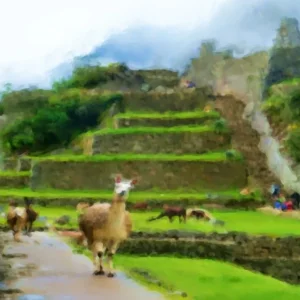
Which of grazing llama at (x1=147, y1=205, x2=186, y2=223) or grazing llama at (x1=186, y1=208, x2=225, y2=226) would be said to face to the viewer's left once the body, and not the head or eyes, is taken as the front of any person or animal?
grazing llama at (x1=147, y1=205, x2=186, y2=223)

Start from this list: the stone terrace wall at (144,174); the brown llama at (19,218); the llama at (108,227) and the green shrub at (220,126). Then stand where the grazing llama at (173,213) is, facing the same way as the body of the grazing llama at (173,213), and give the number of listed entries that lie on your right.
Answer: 2

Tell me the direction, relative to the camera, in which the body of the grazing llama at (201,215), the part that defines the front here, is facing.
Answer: to the viewer's right

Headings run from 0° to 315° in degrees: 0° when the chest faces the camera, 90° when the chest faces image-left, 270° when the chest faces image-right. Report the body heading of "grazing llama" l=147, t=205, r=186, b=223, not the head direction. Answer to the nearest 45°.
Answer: approximately 90°

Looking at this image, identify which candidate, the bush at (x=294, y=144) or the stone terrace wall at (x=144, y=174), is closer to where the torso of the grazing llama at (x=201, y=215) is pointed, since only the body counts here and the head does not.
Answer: the bush
